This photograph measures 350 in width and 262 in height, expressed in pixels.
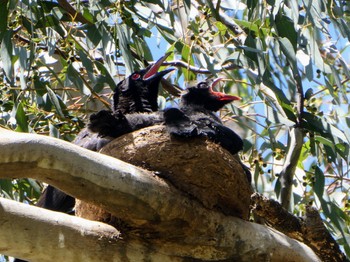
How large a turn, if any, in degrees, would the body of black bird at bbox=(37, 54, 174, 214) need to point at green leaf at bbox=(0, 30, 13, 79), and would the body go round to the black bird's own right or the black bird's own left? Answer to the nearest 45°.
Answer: approximately 135° to the black bird's own right

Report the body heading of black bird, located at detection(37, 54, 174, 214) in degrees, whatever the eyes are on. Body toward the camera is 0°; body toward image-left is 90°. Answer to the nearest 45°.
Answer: approximately 270°

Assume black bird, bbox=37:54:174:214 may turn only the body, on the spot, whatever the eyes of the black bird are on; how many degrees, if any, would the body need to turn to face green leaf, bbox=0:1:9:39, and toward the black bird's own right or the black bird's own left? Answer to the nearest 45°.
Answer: approximately 135° to the black bird's own right

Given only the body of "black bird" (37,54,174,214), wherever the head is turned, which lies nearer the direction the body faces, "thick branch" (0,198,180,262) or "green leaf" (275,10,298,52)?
the green leaf

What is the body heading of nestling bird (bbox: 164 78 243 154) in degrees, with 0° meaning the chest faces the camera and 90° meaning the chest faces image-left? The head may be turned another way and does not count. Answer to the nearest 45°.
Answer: approximately 270°
